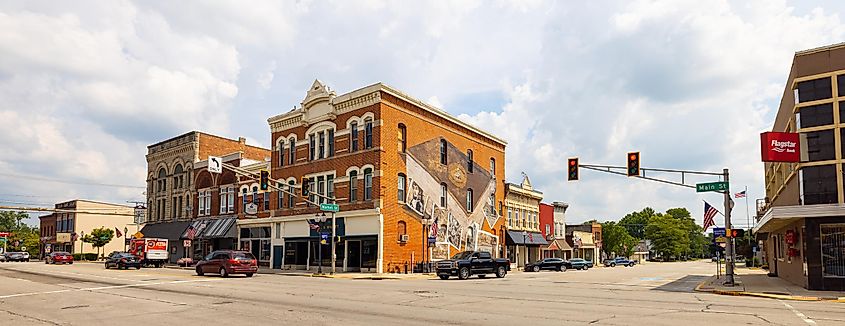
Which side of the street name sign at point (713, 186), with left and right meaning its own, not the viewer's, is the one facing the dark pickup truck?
right

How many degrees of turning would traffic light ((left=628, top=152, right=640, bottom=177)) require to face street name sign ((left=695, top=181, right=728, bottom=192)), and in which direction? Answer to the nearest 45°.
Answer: approximately 135° to its left

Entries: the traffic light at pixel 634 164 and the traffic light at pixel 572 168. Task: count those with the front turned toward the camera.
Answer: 2

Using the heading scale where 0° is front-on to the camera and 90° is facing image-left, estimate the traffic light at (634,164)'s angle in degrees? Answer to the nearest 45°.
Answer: approximately 0°

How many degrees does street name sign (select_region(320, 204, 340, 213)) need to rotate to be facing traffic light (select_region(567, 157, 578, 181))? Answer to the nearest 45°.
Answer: approximately 45° to its left
